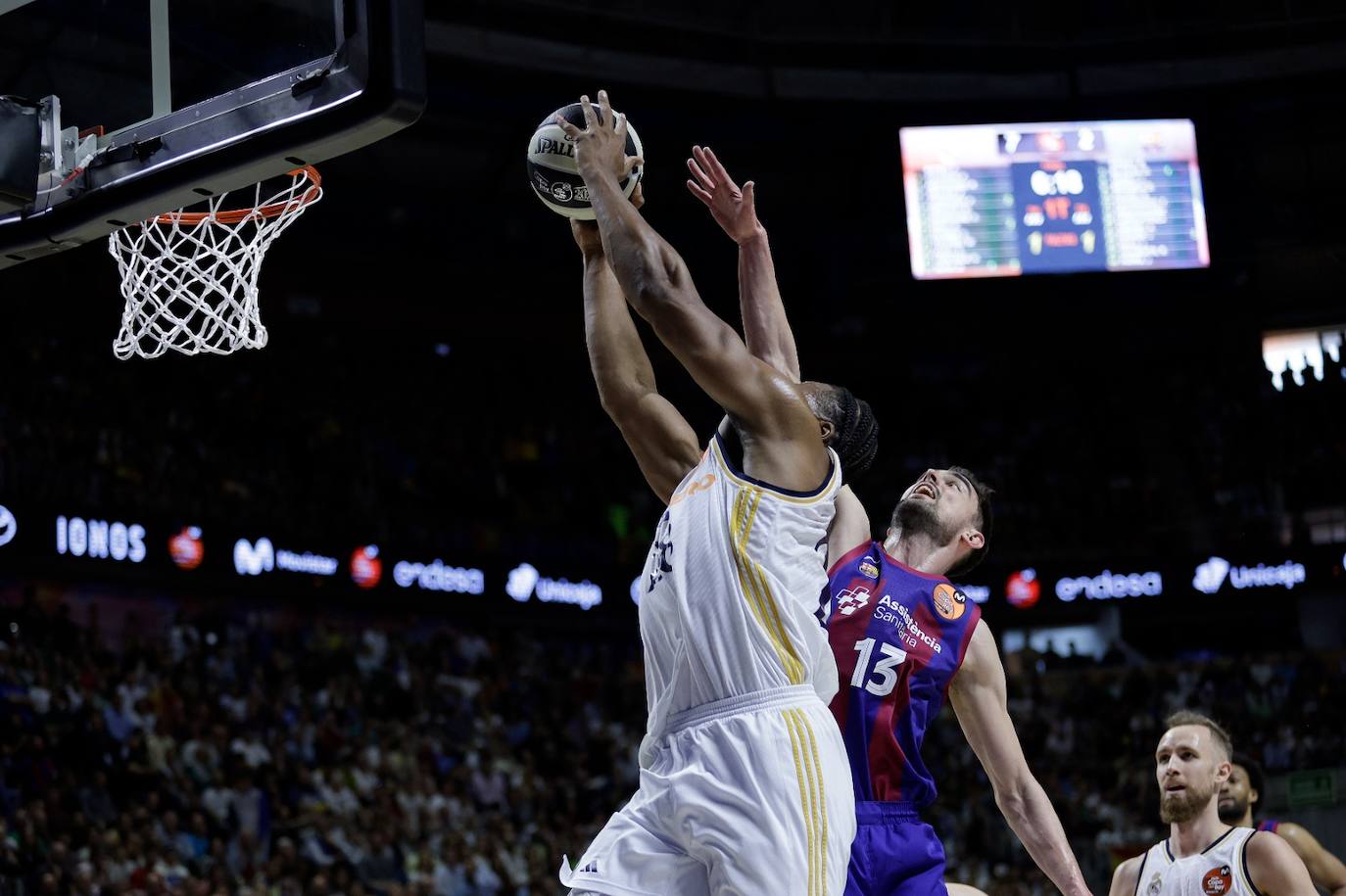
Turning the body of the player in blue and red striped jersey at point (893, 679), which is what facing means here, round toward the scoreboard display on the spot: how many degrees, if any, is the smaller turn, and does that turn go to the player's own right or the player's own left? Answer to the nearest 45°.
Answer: approximately 135° to the player's own right

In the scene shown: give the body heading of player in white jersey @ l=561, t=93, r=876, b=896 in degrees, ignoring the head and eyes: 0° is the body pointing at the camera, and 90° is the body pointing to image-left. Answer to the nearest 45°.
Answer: approximately 90°

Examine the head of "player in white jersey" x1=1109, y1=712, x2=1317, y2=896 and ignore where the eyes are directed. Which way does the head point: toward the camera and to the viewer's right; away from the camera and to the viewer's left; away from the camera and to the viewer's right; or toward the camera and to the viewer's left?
toward the camera and to the viewer's left

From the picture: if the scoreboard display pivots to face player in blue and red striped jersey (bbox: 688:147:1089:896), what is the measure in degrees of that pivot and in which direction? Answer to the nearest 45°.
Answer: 0° — it already faces them

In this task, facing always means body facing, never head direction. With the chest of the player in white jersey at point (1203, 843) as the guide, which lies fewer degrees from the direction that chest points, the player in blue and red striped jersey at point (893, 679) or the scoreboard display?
the player in blue and red striped jersey

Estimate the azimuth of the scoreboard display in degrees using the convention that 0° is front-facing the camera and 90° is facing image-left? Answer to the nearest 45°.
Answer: approximately 0°

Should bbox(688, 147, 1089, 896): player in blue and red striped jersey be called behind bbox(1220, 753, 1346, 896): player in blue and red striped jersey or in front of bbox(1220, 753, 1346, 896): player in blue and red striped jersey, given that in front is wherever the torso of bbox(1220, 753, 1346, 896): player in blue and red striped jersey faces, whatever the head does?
in front

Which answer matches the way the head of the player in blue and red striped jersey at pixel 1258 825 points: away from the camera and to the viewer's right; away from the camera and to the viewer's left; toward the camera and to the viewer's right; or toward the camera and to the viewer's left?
toward the camera and to the viewer's left

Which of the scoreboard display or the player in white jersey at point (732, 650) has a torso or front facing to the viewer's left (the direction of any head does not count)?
the player in white jersey
